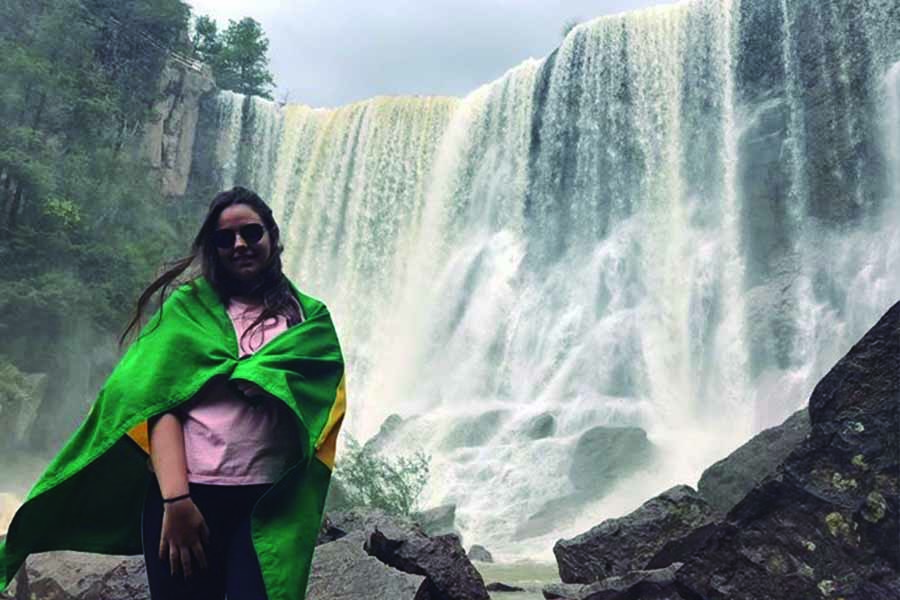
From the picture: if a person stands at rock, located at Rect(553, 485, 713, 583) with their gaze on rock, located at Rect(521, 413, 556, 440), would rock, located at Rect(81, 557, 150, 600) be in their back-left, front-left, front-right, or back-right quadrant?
back-left

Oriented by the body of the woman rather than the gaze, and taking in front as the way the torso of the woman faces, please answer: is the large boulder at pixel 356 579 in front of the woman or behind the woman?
behind

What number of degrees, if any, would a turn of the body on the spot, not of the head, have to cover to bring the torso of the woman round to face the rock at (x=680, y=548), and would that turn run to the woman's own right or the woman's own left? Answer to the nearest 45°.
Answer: approximately 135° to the woman's own left

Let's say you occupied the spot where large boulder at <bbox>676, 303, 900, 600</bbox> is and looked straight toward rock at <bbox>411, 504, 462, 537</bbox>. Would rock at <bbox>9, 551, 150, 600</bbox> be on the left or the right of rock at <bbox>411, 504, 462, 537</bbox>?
left

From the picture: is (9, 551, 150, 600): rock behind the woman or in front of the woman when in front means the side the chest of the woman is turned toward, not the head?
behind

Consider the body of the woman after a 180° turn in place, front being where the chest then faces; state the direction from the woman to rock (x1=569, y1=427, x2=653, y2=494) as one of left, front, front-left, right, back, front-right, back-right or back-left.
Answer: front-right

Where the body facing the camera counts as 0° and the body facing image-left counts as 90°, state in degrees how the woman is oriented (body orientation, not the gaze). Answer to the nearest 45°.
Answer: approximately 0°

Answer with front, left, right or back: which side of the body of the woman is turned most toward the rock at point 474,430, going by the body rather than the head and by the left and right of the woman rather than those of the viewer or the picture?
back

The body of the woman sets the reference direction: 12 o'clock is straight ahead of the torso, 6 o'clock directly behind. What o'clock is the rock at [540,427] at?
The rock is roughly at 7 o'clock from the woman.

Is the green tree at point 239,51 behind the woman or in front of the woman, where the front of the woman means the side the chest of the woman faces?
behind

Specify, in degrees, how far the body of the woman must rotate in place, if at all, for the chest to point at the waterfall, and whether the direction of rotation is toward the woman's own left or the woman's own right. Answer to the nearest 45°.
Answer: approximately 135° to the woman's own left

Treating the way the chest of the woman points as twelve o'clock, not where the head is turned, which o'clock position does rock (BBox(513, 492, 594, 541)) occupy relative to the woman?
The rock is roughly at 7 o'clock from the woman.

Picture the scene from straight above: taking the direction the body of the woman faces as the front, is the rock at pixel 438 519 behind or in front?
behind

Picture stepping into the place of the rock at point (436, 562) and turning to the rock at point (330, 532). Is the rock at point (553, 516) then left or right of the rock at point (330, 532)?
right

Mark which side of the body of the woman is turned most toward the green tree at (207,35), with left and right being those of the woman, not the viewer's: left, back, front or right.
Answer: back
